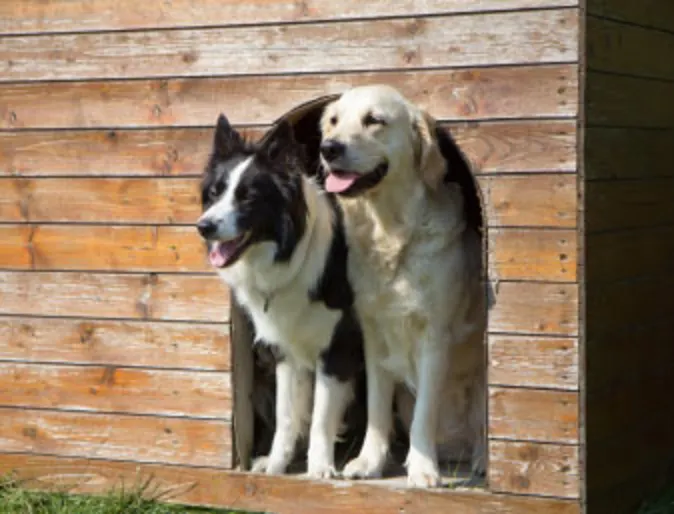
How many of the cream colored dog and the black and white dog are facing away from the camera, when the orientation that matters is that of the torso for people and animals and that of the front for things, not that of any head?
0

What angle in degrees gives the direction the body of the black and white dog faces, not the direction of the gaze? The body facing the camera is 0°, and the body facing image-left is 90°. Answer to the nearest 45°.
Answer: approximately 45°

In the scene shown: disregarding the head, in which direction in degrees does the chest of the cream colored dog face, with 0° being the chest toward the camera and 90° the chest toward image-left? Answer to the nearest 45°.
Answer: approximately 45°

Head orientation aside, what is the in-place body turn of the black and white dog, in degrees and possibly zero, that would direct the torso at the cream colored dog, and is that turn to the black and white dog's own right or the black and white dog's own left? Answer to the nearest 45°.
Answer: approximately 135° to the black and white dog's own left
